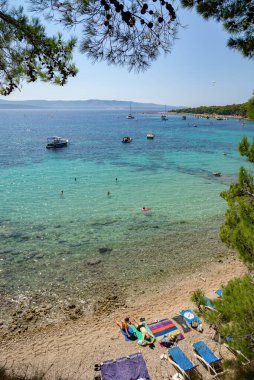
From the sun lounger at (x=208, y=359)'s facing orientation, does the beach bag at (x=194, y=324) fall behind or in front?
in front

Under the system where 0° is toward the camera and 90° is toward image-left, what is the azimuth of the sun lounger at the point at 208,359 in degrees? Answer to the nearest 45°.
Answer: approximately 135°

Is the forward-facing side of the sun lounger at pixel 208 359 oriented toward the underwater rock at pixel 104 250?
yes

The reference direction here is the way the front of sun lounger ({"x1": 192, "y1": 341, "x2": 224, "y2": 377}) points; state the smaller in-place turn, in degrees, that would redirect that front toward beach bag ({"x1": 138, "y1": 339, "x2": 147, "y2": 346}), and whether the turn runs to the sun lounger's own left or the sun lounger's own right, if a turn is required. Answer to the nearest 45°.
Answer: approximately 45° to the sun lounger's own left
